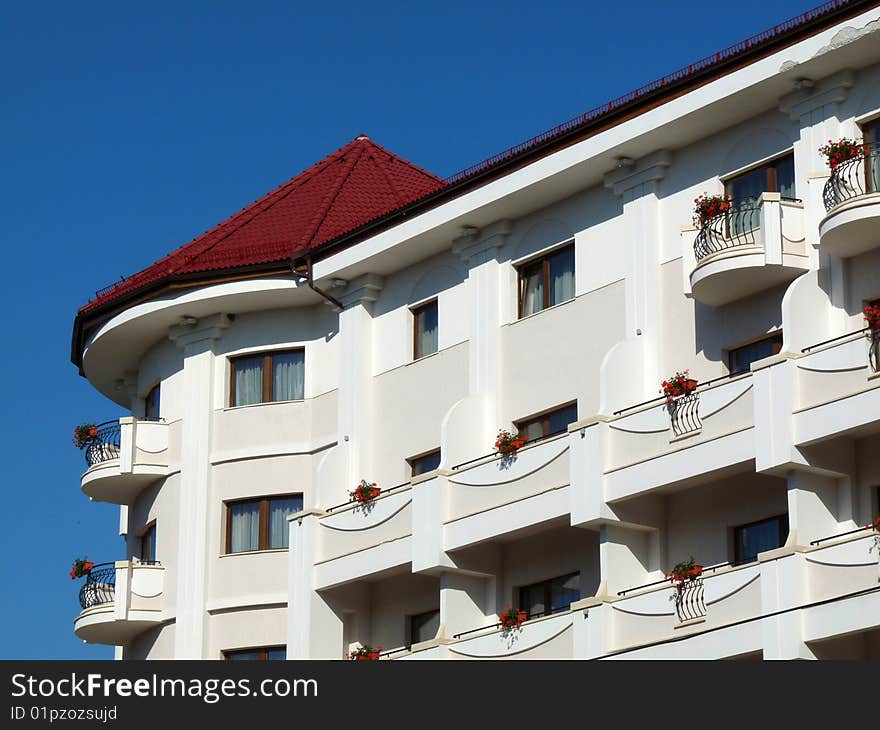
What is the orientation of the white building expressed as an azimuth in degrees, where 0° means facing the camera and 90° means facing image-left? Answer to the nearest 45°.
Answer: approximately 45°
